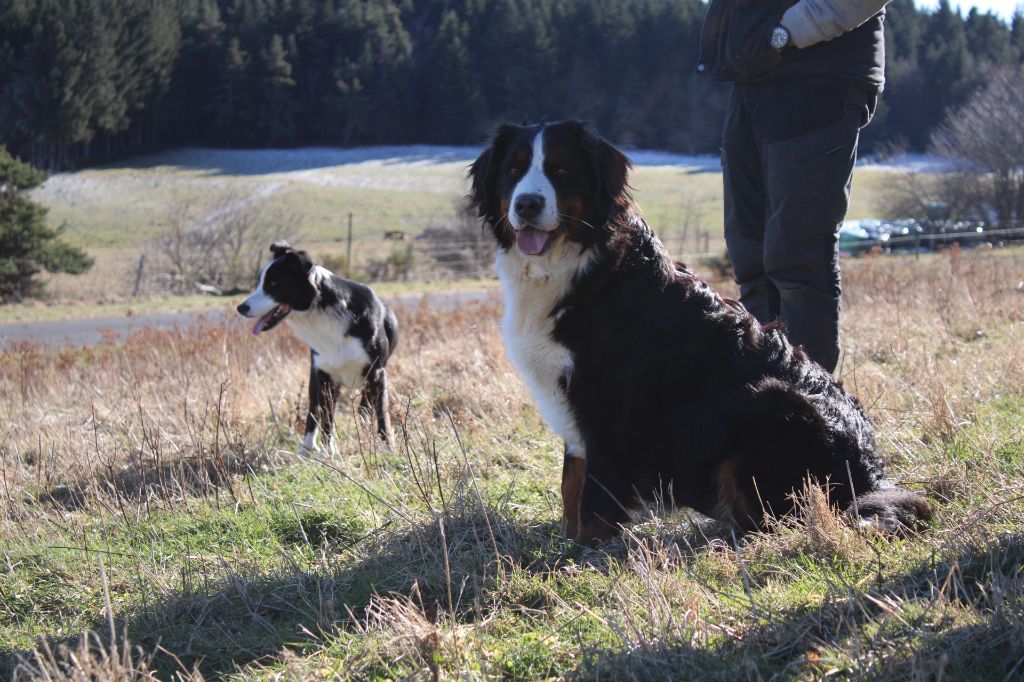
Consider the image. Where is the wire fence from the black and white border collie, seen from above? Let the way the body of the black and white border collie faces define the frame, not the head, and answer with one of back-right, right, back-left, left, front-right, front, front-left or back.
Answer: back-right

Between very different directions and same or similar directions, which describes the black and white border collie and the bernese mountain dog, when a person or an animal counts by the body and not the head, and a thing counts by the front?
same or similar directions

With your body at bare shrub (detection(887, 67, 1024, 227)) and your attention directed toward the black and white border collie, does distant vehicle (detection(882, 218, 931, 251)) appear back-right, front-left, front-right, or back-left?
front-right

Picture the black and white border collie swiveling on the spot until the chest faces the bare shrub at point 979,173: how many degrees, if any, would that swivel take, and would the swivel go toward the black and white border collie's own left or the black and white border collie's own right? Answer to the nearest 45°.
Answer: approximately 180°

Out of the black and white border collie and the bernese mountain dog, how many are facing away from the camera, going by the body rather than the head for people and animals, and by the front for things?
0

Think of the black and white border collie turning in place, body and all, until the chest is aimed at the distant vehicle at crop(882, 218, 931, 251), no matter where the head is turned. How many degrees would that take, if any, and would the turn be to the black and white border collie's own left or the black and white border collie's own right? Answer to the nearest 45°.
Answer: approximately 180°

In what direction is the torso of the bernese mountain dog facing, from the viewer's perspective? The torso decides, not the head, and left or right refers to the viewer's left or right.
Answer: facing the viewer and to the left of the viewer

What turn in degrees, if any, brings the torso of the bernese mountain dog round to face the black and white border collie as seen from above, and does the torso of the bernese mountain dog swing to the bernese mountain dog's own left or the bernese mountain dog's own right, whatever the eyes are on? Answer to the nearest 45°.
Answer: approximately 90° to the bernese mountain dog's own right

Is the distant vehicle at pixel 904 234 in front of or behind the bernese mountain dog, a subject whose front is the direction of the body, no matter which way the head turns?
behind

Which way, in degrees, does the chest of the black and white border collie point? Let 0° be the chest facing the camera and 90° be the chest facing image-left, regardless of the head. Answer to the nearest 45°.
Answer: approximately 45°
